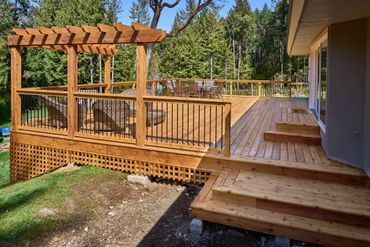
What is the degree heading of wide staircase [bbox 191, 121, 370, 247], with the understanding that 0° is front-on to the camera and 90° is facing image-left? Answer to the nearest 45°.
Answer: approximately 45°

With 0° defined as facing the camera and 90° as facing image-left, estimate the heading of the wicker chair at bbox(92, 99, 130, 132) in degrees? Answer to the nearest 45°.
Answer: approximately 225°

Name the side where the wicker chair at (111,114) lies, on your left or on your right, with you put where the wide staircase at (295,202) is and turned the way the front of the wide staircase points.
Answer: on your right

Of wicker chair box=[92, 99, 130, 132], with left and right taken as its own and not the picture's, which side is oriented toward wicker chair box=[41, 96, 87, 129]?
left

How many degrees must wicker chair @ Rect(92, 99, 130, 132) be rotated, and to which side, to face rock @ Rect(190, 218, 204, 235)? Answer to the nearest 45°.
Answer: approximately 135° to its right
